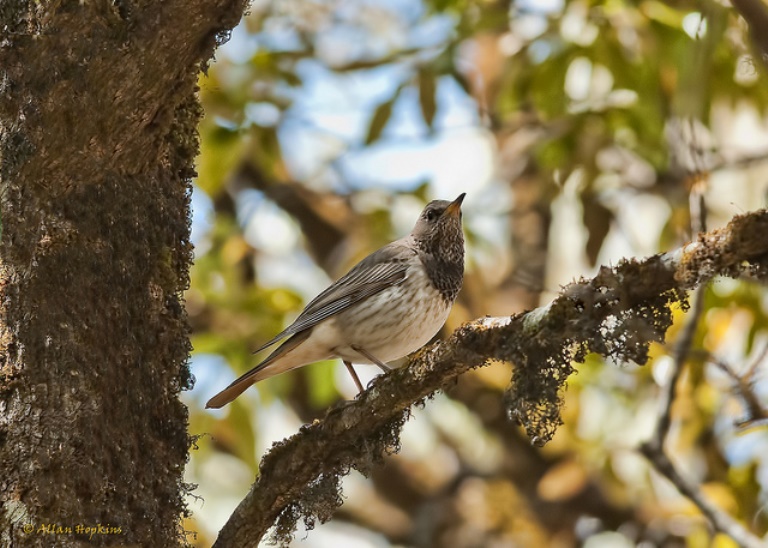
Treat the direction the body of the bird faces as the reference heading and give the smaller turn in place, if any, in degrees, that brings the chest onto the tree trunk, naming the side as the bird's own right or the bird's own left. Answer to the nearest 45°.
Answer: approximately 180°

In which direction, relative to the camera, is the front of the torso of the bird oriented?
to the viewer's right
